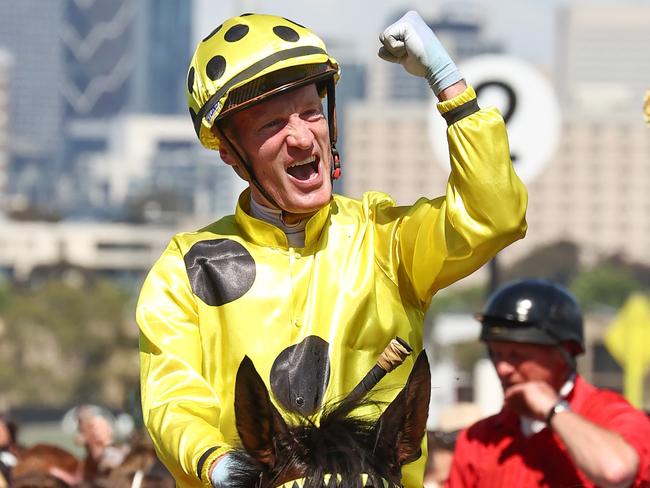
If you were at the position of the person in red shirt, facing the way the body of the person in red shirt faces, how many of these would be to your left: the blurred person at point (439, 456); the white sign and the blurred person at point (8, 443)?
0

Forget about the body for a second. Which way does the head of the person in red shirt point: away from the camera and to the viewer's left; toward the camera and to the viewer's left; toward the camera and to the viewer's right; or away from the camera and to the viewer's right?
toward the camera and to the viewer's left

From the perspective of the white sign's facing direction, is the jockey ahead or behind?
ahead

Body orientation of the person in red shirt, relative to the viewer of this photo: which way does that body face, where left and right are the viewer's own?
facing the viewer and to the left of the viewer

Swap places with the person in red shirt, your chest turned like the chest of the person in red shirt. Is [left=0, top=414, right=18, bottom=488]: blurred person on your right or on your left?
on your right

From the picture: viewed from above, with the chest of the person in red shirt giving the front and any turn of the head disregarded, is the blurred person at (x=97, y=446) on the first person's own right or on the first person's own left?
on the first person's own right

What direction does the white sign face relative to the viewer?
toward the camera

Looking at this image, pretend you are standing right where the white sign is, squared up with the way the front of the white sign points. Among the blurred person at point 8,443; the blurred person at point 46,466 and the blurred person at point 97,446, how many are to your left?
0

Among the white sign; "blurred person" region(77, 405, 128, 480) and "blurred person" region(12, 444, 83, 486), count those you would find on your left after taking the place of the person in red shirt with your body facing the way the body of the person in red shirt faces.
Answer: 0

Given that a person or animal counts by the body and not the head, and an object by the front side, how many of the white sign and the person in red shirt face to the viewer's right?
0

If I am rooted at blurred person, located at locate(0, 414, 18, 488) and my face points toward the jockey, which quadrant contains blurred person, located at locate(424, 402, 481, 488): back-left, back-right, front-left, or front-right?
front-left
